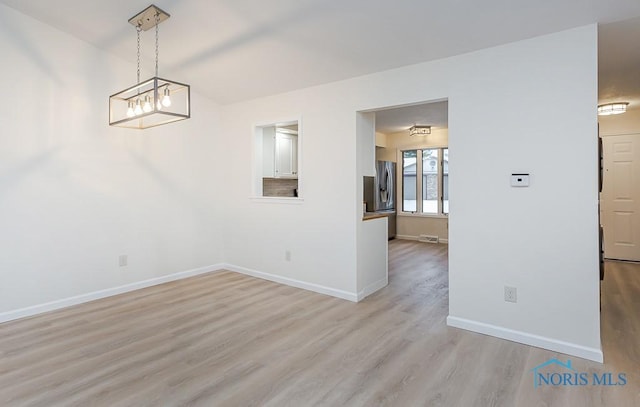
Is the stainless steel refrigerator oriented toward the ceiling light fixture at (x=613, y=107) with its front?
yes

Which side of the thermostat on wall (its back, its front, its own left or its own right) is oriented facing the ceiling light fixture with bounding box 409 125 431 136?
back

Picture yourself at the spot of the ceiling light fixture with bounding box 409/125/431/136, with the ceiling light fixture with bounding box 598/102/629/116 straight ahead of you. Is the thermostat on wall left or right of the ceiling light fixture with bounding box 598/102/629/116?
right

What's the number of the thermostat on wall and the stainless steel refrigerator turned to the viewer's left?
0

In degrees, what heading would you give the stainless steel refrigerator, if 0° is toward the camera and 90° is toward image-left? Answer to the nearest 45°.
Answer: approximately 315°

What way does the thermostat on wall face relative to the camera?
toward the camera

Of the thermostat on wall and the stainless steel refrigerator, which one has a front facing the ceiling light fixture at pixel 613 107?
the stainless steel refrigerator

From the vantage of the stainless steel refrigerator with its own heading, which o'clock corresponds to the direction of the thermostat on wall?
The thermostat on wall is roughly at 1 o'clock from the stainless steel refrigerator.

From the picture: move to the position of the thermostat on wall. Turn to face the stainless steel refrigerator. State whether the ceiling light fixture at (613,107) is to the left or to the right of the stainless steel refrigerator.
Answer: right
